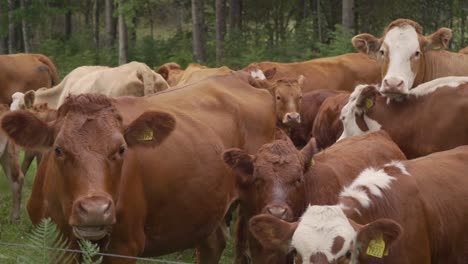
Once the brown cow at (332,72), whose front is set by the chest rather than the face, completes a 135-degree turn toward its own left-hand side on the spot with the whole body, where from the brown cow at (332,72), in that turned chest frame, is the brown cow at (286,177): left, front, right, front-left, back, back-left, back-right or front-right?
front-right

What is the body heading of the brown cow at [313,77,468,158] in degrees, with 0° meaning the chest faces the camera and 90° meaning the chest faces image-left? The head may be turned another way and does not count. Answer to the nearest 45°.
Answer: approximately 90°

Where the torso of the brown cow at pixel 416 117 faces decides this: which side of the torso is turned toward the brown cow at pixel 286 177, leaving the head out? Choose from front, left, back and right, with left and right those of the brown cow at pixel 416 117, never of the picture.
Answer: left

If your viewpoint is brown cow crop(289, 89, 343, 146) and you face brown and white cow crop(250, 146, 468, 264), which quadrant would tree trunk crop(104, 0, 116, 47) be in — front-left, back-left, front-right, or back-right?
back-right

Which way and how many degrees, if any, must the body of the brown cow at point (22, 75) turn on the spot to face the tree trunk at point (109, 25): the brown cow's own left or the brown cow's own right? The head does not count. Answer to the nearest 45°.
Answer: approximately 90° to the brown cow's own right

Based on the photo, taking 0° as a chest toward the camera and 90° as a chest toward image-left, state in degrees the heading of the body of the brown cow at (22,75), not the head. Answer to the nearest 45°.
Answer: approximately 90°

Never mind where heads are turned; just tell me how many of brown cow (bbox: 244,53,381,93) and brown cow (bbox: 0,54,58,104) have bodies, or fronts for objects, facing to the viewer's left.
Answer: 2

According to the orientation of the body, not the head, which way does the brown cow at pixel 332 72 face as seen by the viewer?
to the viewer's left

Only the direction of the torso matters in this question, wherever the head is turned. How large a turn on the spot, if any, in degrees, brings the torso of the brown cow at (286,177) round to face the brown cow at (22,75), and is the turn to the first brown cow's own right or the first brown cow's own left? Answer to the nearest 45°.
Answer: approximately 90° to the first brown cow's own right

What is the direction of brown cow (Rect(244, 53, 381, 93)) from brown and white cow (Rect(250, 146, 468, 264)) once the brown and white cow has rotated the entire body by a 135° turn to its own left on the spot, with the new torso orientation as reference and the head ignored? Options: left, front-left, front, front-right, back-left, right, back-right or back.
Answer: left

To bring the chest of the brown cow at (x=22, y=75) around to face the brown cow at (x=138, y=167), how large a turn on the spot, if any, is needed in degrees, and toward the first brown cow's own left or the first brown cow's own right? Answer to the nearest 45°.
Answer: approximately 90° to the first brown cow's own left
